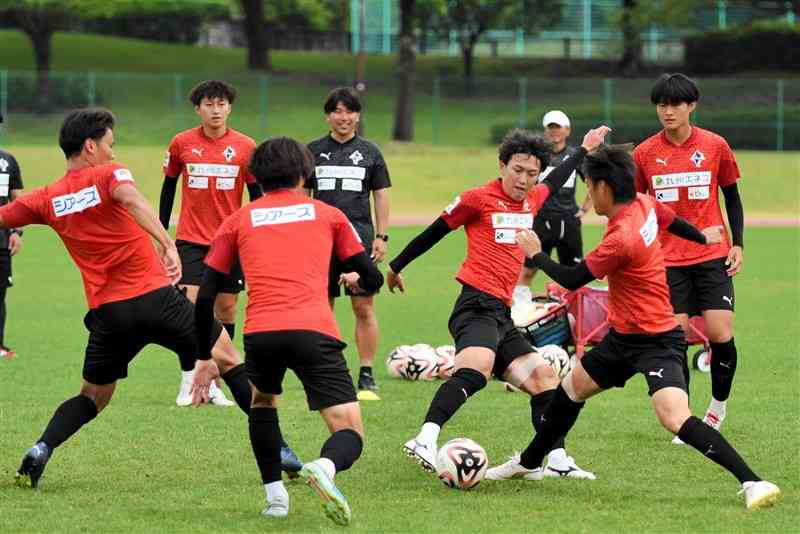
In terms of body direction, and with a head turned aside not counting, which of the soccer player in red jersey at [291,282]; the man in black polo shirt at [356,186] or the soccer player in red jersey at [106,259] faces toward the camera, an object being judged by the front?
the man in black polo shirt

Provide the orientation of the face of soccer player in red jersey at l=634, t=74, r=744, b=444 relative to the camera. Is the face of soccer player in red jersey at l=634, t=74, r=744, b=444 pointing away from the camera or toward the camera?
toward the camera

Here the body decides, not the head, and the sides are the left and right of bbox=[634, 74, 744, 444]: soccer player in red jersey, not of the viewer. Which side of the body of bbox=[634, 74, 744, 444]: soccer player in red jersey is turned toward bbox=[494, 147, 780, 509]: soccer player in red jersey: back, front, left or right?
front

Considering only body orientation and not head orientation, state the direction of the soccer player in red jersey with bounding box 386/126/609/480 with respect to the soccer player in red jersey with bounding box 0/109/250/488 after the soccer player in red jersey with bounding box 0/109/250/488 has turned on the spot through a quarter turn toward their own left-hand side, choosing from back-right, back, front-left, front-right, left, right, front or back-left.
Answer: back-right

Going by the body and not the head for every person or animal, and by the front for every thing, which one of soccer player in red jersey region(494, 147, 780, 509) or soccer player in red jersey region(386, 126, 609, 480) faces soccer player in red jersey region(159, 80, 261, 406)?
soccer player in red jersey region(494, 147, 780, 509)

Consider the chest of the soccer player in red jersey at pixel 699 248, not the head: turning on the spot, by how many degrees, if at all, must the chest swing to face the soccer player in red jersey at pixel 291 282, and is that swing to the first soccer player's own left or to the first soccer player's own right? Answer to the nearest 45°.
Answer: approximately 45° to the first soccer player's own right

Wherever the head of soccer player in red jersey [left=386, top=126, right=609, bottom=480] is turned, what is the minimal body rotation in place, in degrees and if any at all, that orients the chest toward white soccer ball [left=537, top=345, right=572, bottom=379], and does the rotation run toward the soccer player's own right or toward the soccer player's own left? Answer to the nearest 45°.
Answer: approximately 135° to the soccer player's own left

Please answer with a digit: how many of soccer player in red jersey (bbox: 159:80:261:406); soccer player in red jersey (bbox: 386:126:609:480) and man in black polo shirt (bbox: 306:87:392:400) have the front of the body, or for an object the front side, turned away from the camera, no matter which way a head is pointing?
0

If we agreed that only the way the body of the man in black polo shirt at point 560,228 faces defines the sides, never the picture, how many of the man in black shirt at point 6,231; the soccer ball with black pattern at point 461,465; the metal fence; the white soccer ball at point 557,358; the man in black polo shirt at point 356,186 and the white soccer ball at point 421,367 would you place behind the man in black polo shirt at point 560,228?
1

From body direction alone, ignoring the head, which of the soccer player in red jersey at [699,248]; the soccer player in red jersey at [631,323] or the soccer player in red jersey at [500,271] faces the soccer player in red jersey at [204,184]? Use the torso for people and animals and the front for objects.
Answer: the soccer player in red jersey at [631,323]

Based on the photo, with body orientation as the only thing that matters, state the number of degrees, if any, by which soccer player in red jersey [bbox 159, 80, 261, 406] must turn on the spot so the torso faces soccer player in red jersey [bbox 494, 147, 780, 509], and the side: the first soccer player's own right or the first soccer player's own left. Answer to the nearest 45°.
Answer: approximately 45° to the first soccer player's own left

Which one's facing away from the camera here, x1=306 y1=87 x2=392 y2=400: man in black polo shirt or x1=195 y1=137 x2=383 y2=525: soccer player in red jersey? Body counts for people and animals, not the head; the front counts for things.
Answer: the soccer player in red jersey

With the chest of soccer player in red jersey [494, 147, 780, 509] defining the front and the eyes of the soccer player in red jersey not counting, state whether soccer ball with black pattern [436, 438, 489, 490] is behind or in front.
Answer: in front

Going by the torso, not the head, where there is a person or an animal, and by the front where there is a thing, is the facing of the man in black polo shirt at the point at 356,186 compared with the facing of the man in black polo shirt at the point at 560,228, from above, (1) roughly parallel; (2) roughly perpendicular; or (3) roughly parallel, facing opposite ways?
roughly parallel

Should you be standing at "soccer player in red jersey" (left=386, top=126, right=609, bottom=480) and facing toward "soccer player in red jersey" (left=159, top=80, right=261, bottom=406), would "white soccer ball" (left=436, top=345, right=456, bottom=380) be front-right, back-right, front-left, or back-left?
front-right

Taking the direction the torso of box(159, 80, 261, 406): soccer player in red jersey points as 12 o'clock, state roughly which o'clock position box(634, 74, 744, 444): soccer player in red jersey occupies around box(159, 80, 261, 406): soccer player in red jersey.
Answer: box(634, 74, 744, 444): soccer player in red jersey is roughly at 10 o'clock from box(159, 80, 261, 406): soccer player in red jersey.

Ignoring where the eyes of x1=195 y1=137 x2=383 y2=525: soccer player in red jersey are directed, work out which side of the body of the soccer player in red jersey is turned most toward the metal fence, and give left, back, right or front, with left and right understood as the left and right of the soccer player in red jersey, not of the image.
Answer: front
